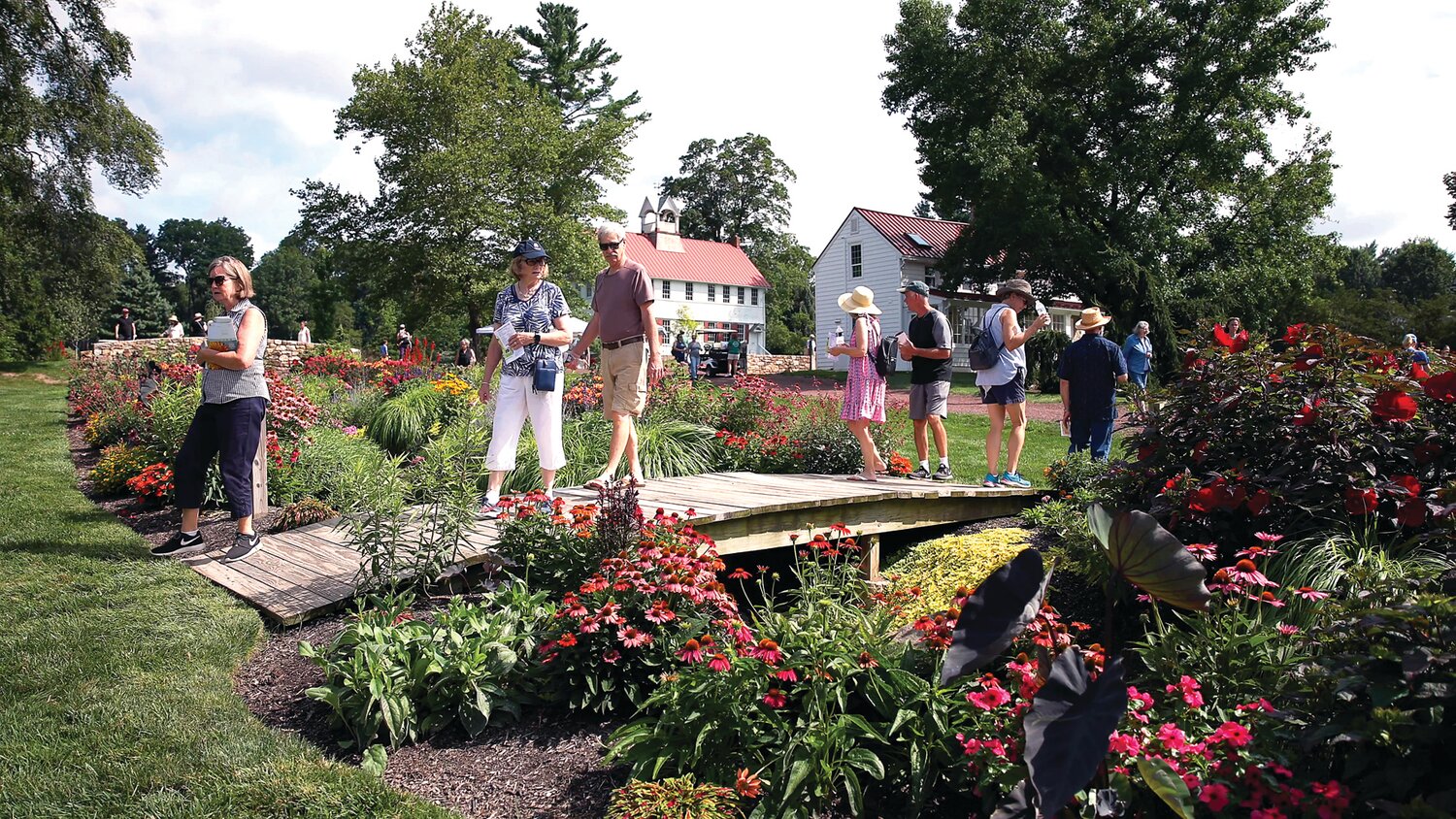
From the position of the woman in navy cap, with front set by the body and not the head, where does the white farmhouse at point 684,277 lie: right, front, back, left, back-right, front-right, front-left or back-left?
back

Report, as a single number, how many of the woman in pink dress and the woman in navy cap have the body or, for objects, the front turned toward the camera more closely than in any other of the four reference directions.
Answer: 1

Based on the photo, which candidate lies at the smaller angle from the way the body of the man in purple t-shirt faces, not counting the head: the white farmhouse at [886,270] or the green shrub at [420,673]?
the green shrub

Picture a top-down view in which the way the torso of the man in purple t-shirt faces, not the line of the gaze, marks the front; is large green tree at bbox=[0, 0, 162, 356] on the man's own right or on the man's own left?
on the man's own right

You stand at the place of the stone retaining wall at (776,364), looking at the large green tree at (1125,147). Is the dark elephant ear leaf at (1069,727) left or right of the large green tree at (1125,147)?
right

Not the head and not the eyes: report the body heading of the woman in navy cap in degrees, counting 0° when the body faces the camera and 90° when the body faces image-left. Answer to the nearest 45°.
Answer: approximately 0°
